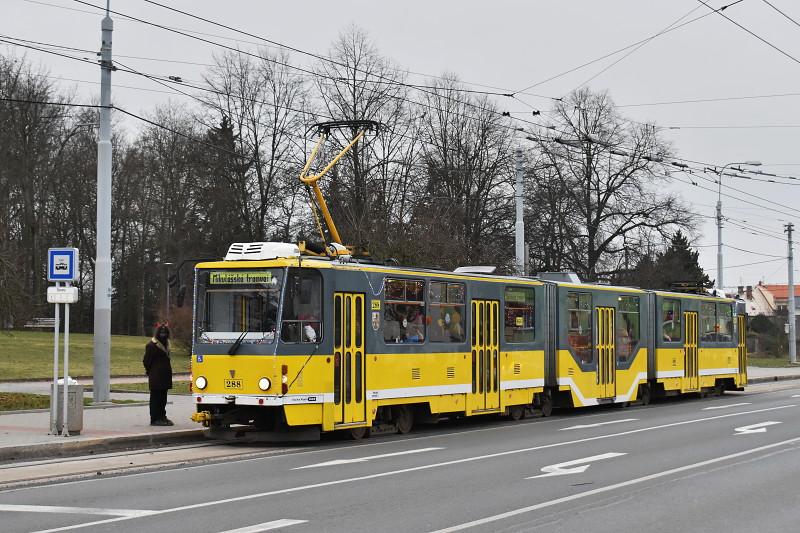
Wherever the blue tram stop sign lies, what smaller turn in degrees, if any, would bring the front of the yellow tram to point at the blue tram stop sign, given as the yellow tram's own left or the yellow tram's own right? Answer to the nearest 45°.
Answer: approximately 45° to the yellow tram's own right

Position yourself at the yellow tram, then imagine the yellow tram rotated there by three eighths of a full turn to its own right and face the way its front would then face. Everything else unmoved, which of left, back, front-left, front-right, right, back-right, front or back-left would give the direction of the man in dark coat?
left

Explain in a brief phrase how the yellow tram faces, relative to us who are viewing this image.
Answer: facing the viewer and to the left of the viewer

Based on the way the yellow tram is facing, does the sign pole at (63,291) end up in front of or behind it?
in front
